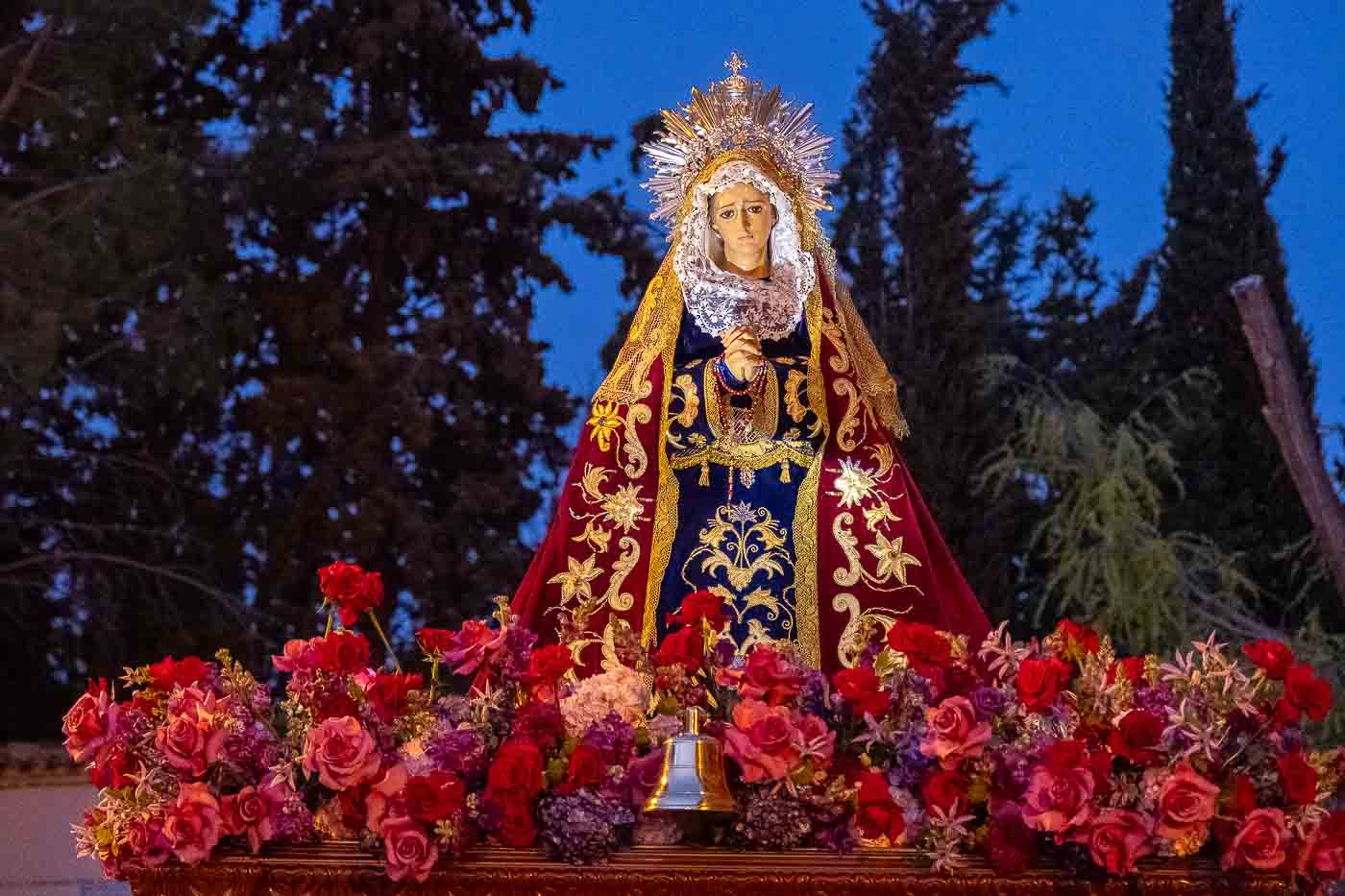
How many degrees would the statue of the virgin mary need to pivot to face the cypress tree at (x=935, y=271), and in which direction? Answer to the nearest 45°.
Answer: approximately 180°

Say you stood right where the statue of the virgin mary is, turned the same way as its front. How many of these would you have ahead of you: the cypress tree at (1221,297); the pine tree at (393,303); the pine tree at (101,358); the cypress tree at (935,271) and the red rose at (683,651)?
1

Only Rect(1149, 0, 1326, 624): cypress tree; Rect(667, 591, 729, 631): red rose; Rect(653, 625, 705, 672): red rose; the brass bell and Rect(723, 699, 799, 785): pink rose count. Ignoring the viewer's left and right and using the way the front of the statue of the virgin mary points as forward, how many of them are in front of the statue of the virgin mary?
4

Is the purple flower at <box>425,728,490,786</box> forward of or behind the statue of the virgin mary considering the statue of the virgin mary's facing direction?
forward

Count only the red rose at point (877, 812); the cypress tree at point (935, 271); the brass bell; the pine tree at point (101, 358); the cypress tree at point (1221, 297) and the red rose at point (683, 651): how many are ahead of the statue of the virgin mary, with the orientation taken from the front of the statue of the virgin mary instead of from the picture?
3

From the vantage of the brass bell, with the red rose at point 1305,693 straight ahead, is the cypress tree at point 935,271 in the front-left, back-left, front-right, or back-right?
front-left

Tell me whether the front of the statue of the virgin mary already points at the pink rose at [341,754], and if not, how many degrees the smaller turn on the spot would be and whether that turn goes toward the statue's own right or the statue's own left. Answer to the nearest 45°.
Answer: approximately 45° to the statue's own right

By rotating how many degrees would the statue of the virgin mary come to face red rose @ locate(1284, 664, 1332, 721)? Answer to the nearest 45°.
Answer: approximately 45° to its left

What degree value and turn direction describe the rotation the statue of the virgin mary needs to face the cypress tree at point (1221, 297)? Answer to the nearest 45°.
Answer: approximately 135° to its left

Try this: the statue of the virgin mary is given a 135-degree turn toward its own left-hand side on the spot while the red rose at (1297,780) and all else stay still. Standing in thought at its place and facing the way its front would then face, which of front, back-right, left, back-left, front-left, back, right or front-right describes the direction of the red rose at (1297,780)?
right

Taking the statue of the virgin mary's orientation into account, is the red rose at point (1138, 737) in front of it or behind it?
in front

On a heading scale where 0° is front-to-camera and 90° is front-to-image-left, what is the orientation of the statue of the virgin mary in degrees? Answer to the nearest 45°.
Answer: approximately 0°

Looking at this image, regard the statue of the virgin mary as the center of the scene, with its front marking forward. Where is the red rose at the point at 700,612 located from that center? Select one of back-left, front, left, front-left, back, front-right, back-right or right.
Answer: front

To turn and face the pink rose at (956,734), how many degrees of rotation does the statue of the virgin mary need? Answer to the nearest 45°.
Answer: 0° — it already faces it

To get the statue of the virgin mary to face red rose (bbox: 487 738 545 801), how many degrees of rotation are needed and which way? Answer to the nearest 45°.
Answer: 0° — it already faces it

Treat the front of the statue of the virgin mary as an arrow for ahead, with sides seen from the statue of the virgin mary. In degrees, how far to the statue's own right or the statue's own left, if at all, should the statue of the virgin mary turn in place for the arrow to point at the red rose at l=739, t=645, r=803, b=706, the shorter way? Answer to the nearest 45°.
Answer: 0° — it already faces it

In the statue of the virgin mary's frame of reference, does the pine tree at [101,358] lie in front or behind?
behind

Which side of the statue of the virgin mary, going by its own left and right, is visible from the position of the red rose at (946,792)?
front

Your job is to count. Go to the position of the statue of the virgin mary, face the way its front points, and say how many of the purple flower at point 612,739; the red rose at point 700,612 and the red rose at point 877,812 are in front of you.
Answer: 3
